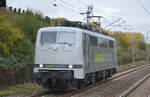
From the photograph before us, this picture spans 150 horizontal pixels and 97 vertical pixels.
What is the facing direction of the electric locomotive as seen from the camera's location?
facing the viewer and to the left of the viewer
